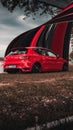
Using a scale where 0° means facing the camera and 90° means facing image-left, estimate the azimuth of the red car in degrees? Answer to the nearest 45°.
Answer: approximately 225°
